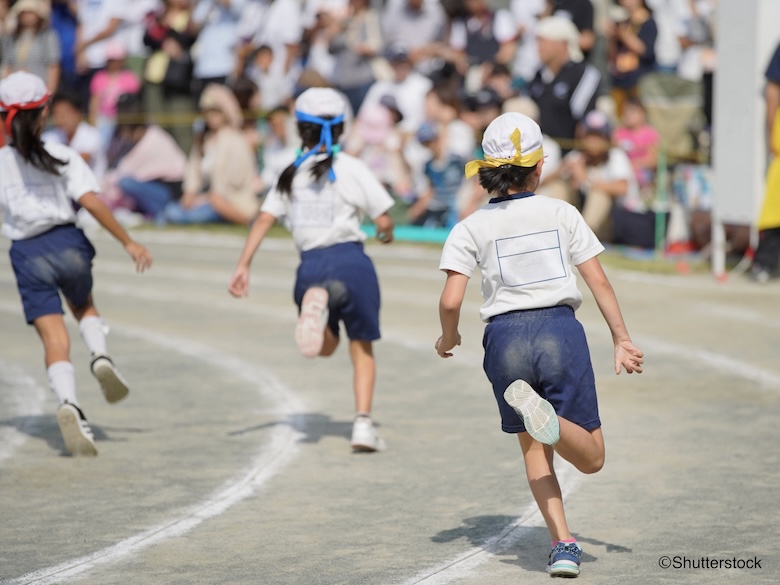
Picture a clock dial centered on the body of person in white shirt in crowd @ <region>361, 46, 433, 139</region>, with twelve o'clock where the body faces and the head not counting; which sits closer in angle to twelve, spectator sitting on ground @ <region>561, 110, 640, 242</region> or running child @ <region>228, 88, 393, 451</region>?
the running child

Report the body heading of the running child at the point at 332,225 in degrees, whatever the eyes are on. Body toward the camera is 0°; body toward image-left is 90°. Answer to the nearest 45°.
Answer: approximately 180°

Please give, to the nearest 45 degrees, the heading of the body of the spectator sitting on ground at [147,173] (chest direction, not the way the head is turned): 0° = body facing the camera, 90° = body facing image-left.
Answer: approximately 45°

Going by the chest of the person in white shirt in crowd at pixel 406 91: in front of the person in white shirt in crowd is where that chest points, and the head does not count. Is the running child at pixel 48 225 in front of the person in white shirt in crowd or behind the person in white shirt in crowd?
in front

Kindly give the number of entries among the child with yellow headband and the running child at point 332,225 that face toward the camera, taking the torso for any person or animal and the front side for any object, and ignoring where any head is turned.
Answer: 0

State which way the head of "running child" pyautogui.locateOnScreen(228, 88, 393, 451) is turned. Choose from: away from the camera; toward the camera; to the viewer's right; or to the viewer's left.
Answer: away from the camera

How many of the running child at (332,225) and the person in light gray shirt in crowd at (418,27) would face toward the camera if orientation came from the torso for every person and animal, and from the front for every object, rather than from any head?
1

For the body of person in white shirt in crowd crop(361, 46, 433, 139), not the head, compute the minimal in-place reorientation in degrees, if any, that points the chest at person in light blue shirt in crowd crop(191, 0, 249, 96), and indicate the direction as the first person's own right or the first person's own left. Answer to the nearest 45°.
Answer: approximately 90° to the first person's own right

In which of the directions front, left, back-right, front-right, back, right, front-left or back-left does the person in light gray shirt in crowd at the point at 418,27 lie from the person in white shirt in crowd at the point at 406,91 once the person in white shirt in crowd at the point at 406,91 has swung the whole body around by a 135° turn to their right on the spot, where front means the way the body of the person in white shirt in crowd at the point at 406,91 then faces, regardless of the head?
front

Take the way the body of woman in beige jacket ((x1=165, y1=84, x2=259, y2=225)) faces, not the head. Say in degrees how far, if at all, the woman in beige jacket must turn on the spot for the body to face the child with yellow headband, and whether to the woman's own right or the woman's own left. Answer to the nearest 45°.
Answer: approximately 45° to the woman's own left

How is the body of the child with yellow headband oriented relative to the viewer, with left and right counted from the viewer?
facing away from the viewer
